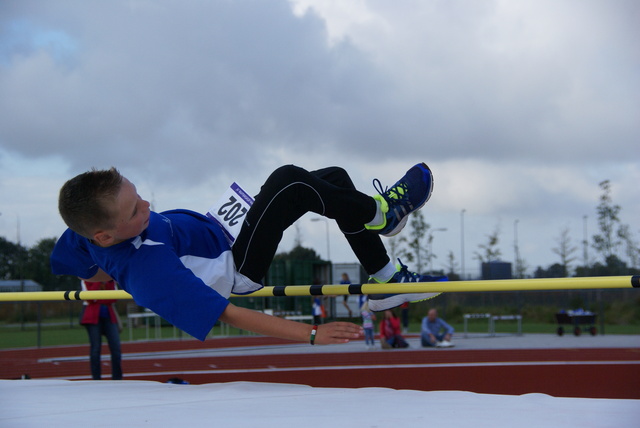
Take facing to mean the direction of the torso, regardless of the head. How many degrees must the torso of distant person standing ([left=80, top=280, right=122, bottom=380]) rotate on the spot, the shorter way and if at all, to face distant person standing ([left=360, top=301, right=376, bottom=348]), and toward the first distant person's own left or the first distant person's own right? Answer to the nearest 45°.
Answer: approximately 135° to the first distant person's own left

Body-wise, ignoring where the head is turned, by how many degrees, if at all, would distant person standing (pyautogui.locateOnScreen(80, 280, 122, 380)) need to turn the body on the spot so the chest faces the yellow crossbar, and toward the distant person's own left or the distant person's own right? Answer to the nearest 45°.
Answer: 0° — they already face it

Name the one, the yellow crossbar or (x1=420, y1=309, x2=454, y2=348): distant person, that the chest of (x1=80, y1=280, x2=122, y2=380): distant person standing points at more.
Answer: the yellow crossbar

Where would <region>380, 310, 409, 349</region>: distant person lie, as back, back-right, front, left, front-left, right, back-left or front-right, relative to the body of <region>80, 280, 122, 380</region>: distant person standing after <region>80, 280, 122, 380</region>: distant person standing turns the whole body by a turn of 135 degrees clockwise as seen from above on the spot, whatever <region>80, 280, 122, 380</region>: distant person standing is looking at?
right

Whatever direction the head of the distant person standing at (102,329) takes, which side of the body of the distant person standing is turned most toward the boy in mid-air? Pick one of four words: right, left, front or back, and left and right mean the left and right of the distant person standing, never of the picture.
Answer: front

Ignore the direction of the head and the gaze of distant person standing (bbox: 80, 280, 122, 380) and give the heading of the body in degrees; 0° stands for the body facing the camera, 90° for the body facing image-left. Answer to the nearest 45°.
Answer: approximately 0°
